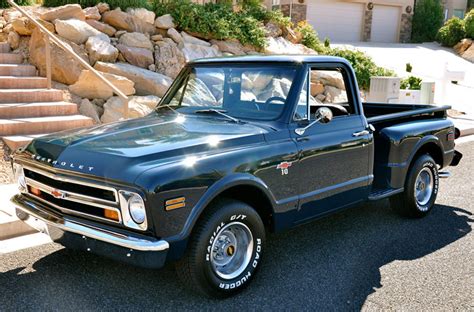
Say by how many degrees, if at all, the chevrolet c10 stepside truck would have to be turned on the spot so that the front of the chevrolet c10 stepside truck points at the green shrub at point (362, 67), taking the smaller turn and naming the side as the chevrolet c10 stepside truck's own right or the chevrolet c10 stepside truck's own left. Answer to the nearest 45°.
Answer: approximately 135° to the chevrolet c10 stepside truck's own right

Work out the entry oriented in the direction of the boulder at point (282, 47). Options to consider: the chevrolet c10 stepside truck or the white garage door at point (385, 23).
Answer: the white garage door

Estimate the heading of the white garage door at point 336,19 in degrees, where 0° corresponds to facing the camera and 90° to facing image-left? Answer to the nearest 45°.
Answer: approximately 0°

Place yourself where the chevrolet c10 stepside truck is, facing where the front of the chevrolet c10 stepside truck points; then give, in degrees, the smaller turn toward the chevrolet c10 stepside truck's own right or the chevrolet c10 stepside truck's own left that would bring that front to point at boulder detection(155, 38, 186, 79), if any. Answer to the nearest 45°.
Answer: approximately 135° to the chevrolet c10 stepside truck's own right

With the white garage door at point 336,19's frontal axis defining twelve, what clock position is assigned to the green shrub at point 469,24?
The green shrub is roughly at 9 o'clock from the white garage door.

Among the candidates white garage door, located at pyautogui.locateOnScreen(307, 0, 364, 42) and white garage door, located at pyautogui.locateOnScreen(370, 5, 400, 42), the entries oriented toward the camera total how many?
2

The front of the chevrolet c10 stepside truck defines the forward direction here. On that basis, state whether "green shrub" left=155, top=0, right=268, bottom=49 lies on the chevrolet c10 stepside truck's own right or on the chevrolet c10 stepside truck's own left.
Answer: on the chevrolet c10 stepside truck's own right
